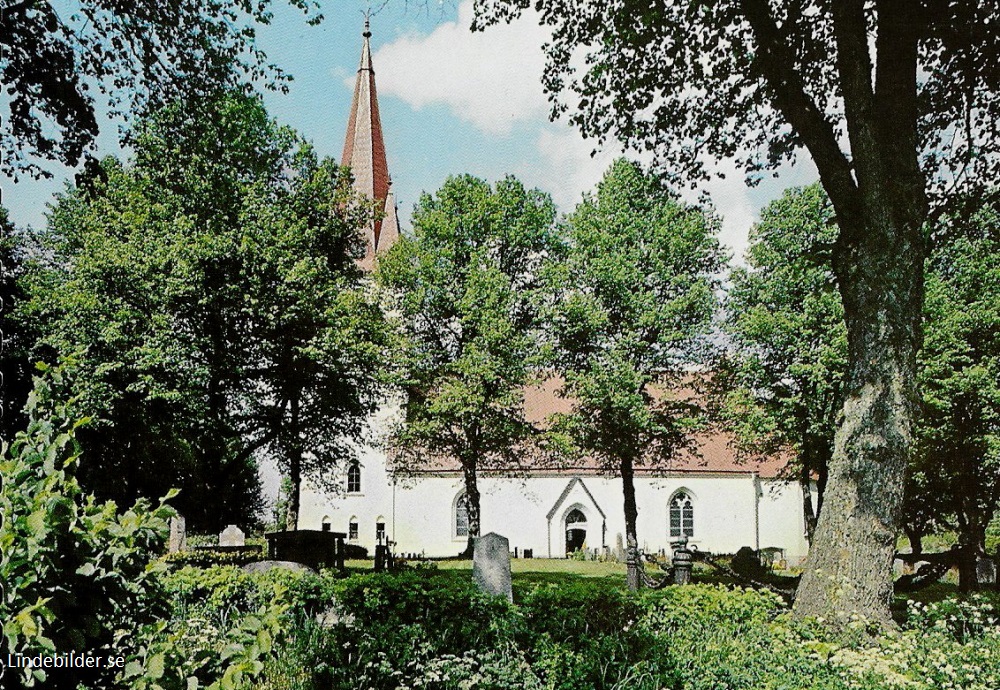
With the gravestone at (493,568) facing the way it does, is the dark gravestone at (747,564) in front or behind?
behind

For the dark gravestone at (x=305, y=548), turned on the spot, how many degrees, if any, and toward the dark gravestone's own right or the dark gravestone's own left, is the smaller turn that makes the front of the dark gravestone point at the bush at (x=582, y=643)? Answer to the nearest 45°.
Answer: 0° — it already faces it

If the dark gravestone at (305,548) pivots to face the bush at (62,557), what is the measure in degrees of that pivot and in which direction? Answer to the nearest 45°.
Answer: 0° — it already faces it

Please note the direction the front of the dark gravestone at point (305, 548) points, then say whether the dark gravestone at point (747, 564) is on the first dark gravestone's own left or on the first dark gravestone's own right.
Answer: on the first dark gravestone's own left

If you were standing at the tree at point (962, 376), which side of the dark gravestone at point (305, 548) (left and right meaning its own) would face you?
left

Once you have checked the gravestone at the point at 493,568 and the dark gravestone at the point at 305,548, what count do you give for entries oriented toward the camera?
2

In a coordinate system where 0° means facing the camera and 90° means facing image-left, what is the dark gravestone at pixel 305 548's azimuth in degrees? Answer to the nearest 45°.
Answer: approximately 0°

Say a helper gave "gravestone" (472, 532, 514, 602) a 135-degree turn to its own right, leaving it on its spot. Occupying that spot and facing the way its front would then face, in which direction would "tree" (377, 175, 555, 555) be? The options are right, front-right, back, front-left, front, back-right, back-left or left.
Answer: front-right
